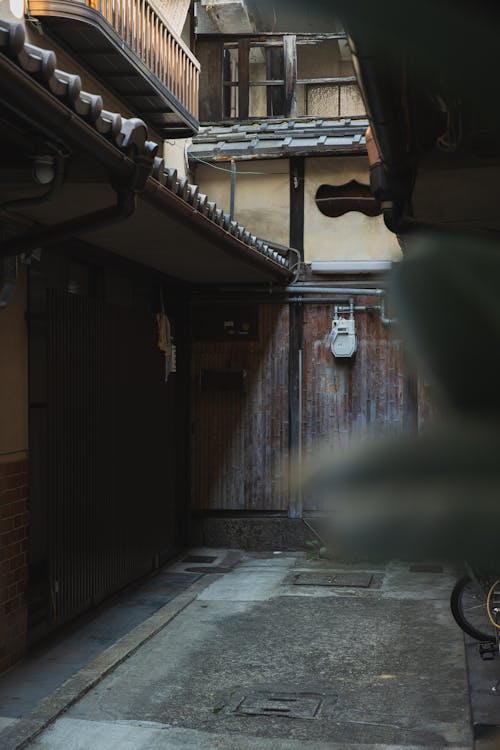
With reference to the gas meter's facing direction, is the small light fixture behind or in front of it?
in front

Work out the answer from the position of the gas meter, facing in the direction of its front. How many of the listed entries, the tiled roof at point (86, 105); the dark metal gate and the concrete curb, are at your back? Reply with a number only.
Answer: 0

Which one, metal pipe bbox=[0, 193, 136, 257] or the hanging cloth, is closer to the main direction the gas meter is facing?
the metal pipe

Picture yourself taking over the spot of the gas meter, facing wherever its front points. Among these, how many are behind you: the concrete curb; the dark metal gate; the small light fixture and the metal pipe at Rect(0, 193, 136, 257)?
0

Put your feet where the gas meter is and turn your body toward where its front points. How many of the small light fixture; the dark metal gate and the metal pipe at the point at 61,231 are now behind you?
0

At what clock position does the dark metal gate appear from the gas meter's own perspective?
The dark metal gate is roughly at 1 o'clock from the gas meter.

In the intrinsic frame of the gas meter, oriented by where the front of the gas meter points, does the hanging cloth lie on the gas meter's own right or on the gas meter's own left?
on the gas meter's own right

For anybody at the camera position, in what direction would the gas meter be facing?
facing the viewer

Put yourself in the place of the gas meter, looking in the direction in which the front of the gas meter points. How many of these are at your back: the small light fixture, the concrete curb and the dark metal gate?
0

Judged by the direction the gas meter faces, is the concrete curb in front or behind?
in front

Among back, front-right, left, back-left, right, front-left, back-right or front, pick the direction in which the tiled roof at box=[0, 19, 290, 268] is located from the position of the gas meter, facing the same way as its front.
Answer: front

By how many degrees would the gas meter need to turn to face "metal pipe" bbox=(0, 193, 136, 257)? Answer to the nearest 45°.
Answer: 0° — it already faces it
